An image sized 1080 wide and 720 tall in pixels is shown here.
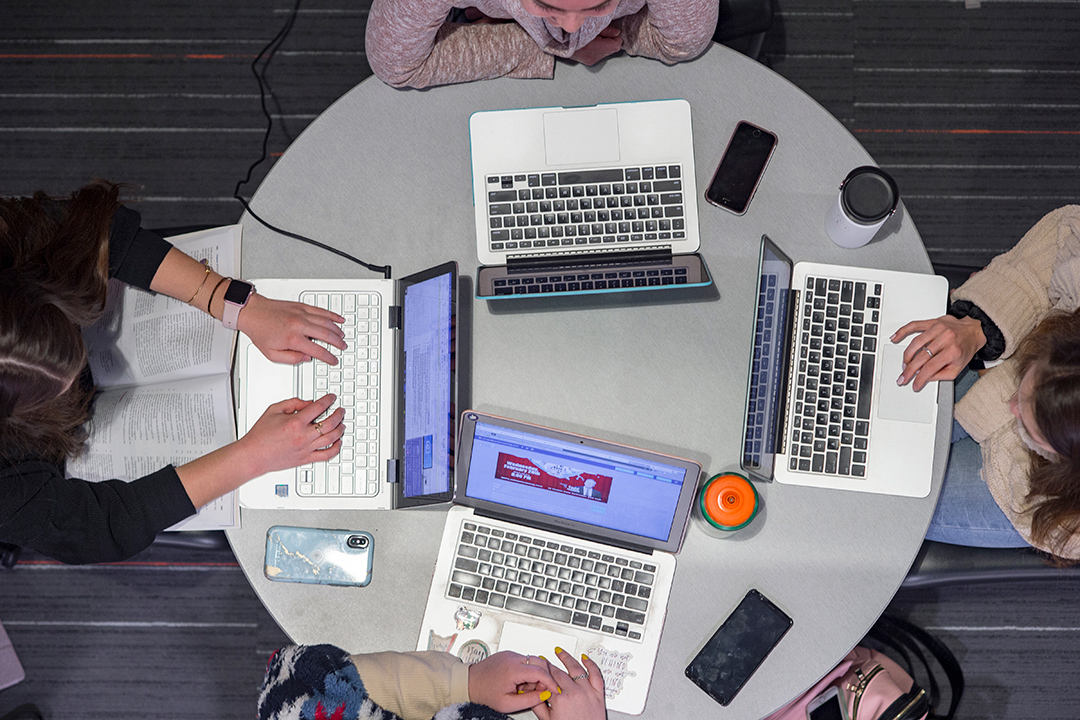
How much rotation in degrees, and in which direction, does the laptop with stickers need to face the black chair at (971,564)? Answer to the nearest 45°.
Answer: approximately 90° to its left

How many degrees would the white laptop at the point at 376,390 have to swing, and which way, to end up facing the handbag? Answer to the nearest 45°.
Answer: approximately 180°

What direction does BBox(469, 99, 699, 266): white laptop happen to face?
away from the camera

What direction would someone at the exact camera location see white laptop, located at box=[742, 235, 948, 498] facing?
facing to the right of the viewer

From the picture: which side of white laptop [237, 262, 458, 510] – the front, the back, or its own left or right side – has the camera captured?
left

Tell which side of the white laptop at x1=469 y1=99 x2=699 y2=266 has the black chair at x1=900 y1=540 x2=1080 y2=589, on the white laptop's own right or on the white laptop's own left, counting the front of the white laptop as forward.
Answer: on the white laptop's own right

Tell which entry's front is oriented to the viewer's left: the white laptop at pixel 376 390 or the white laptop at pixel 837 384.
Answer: the white laptop at pixel 376 390

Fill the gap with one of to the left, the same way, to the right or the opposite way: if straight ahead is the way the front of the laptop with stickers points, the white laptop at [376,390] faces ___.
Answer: to the right

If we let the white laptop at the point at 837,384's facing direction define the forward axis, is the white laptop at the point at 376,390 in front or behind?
behind

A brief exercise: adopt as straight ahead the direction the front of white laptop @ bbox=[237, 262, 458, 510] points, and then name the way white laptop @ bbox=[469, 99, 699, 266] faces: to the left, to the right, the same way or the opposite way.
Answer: to the right

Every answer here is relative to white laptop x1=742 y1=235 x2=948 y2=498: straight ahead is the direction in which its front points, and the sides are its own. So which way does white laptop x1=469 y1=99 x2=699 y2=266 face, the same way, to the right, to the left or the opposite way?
to the left
